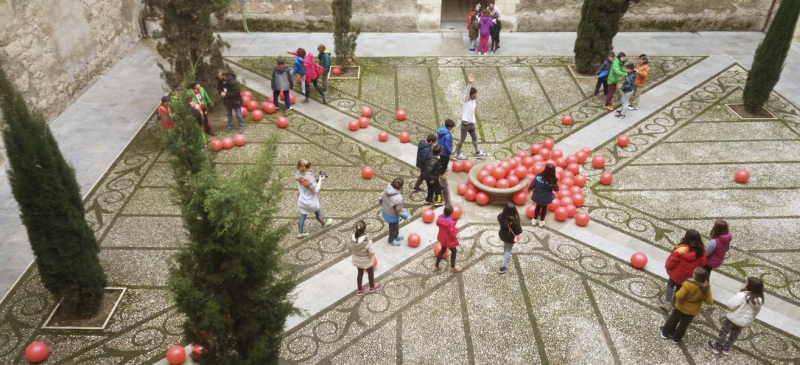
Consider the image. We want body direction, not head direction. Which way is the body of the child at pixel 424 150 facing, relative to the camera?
to the viewer's right

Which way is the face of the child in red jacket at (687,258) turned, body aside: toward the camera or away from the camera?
away from the camera

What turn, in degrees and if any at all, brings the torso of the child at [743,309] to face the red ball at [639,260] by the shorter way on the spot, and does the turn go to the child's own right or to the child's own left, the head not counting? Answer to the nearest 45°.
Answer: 0° — they already face it

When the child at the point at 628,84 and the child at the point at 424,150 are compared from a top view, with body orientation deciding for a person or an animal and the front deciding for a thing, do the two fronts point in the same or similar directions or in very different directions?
very different directions

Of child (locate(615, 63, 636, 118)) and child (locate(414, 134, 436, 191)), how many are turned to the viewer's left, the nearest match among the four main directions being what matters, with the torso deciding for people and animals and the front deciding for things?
1

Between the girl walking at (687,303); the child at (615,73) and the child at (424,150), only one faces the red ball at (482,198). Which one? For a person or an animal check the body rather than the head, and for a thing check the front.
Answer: the child at (424,150)

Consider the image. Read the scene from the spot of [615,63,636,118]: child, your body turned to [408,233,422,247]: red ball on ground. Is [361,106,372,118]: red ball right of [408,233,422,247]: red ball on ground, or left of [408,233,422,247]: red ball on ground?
right

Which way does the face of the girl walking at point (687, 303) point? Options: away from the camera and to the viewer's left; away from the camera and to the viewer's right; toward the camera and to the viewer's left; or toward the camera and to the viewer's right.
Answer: away from the camera and to the viewer's left

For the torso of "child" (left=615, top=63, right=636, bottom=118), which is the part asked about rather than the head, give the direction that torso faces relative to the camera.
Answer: to the viewer's left

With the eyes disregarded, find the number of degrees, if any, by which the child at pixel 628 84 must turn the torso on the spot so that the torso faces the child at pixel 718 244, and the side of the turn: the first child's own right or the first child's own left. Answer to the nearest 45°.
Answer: approximately 90° to the first child's own left
